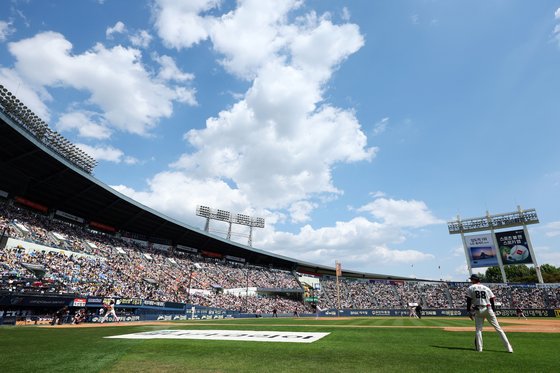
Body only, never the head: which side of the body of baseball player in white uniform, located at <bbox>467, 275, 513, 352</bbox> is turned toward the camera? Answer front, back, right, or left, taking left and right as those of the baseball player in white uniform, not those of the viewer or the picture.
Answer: back

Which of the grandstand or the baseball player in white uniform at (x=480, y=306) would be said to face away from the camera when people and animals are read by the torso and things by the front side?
the baseball player in white uniform

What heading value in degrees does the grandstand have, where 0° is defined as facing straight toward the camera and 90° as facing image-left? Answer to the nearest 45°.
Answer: approximately 315°

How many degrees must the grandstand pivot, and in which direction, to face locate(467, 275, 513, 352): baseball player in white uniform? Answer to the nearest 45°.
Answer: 0° — it already faces them

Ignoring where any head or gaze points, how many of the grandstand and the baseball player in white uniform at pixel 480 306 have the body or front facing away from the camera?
1
